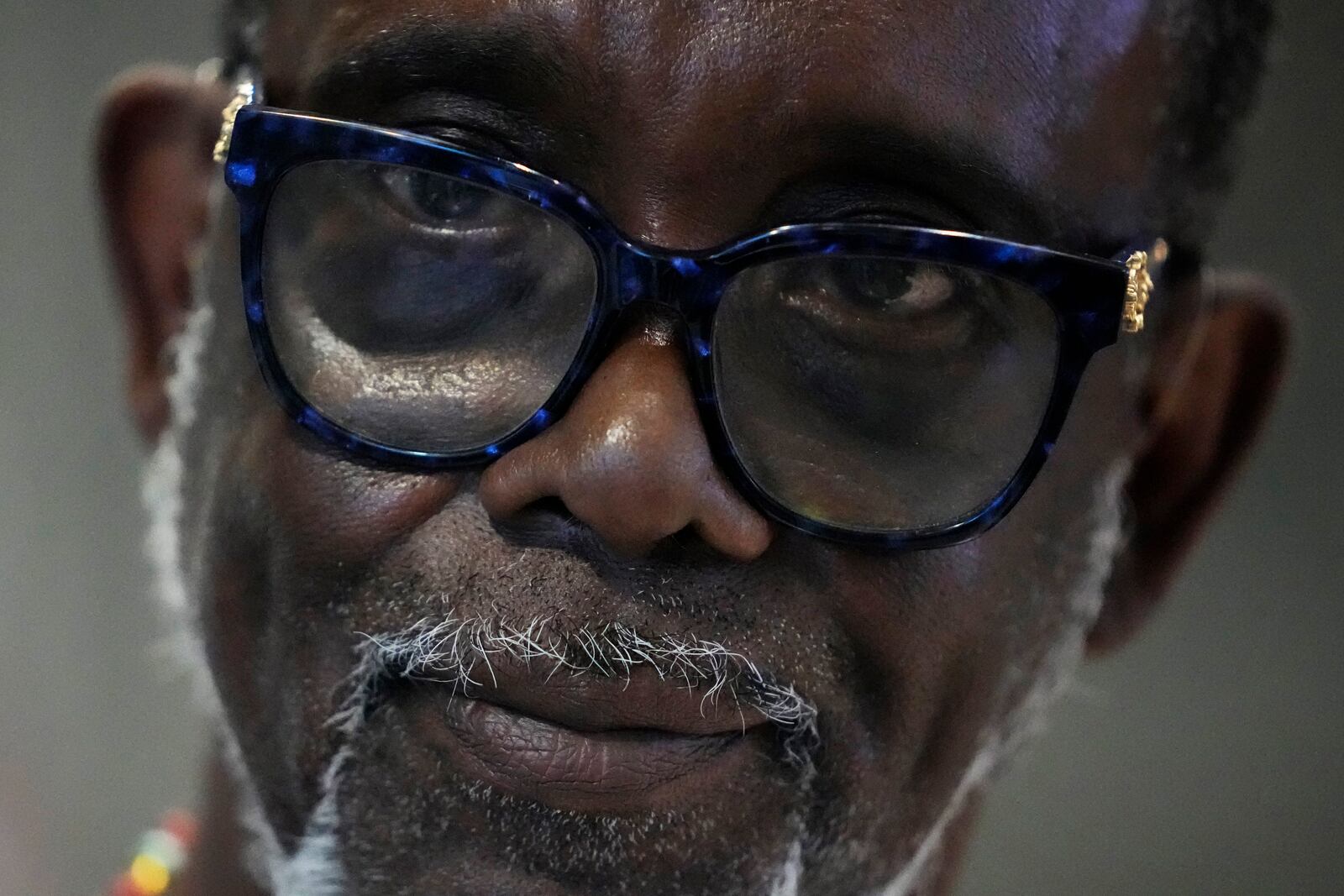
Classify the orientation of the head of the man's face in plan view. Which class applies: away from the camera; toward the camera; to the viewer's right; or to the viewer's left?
toward the camera
